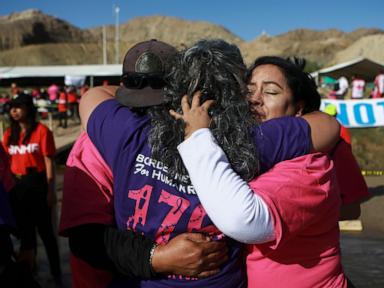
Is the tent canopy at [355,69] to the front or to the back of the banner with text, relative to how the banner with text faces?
to the back

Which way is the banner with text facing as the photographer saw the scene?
facing the viewer

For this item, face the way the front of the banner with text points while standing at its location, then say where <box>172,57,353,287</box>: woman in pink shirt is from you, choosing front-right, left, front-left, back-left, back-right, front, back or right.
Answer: front

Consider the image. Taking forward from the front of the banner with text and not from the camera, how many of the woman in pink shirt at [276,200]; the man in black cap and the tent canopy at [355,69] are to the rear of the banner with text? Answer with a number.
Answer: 1

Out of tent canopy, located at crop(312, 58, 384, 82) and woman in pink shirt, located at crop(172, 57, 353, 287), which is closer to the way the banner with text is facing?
the woman in pink shirt

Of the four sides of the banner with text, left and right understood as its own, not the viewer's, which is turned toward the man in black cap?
front

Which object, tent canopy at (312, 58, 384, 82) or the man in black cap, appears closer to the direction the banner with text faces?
the man in black cap
